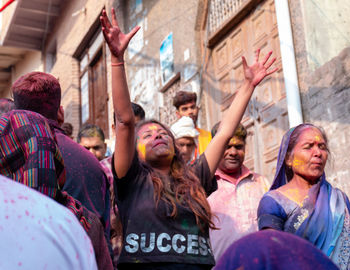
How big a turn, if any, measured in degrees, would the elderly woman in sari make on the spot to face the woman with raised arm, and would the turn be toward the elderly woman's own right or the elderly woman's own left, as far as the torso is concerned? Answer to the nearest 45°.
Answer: approximately 90° to the elderly woman's own right
